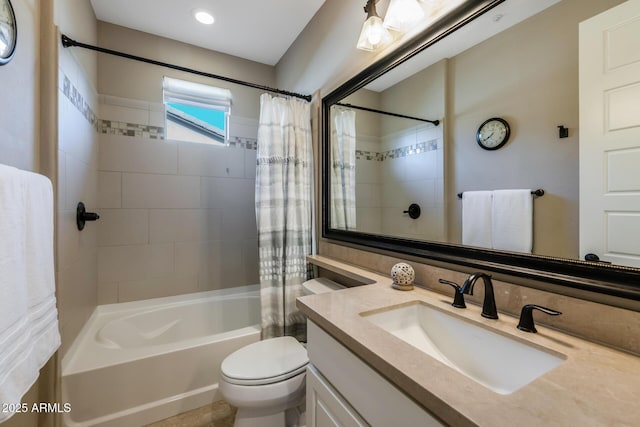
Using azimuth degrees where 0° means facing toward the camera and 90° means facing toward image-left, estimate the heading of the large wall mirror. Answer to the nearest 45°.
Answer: approximately 45°

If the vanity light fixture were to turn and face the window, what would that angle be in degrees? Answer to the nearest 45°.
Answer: approximately 90° to its right

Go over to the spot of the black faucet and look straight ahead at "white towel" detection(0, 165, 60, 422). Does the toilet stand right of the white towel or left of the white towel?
right

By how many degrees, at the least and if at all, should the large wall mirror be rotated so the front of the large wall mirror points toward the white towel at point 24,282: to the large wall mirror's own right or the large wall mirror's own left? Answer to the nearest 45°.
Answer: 0° — it already faces it

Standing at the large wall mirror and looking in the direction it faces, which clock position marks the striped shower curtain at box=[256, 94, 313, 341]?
The striped shower curtain is roughly at 2 o'clock from the large wall mirror.
